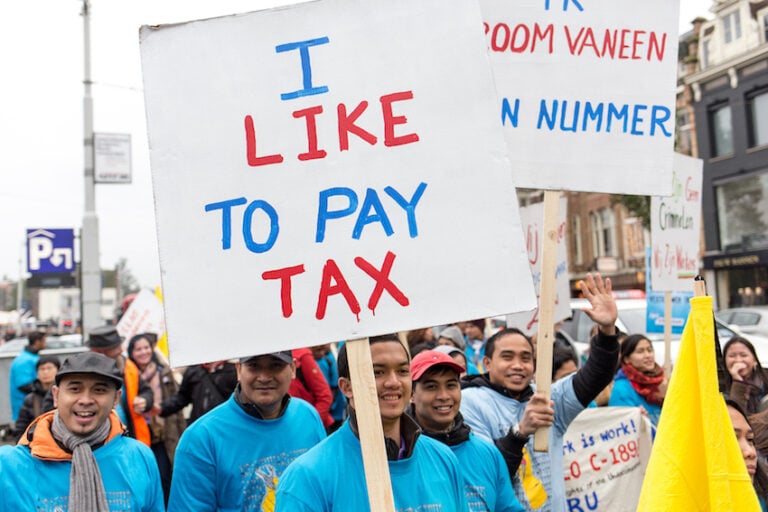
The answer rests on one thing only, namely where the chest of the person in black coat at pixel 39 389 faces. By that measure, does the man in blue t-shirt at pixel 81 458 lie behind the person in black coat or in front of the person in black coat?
in front

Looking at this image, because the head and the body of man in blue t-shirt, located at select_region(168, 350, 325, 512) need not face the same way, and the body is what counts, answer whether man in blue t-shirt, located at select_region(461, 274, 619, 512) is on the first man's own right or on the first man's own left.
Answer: on the first man's own left

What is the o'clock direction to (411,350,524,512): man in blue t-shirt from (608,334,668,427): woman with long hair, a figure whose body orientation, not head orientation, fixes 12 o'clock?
The man in blue t-shirt is roughly at 2 o'clock from the woman with long hair.

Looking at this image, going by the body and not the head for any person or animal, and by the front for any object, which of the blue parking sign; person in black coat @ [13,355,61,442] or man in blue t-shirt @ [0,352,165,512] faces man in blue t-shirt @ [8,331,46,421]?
the blue parking sign

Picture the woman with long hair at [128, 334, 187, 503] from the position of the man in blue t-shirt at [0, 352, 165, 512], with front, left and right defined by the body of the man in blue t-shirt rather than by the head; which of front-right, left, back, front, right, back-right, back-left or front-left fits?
back

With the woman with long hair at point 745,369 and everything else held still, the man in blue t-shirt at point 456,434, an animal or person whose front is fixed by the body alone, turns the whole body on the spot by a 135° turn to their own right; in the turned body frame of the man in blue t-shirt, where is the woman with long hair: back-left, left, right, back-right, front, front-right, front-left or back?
right

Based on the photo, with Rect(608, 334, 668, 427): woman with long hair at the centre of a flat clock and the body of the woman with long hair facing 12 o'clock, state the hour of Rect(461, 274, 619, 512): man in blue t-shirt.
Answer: The man in blue t-shirt is roughly at 2 o'clock from the woman with long hair.

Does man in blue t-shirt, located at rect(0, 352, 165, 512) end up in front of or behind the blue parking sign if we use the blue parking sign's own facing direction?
in front

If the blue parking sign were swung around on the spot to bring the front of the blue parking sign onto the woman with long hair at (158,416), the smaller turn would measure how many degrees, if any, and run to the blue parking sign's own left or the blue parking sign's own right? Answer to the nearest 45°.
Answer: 0° — it already faces them

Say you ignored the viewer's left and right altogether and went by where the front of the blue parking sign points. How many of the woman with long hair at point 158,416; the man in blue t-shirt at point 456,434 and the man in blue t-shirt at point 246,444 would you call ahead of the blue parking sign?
3
